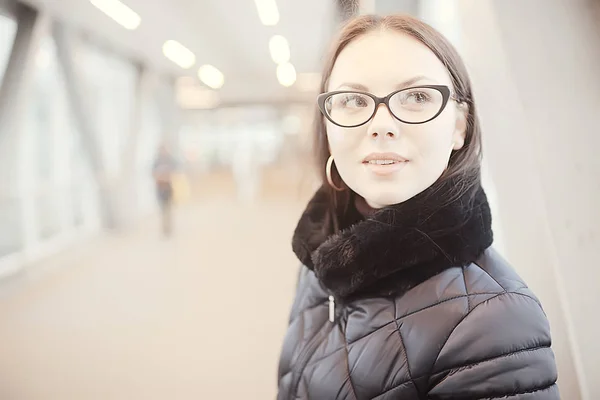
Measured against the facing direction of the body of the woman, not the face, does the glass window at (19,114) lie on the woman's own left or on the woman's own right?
on the woman's own right

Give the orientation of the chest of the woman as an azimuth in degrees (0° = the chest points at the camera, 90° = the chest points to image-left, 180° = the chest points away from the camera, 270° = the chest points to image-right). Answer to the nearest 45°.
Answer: approximately 45°
